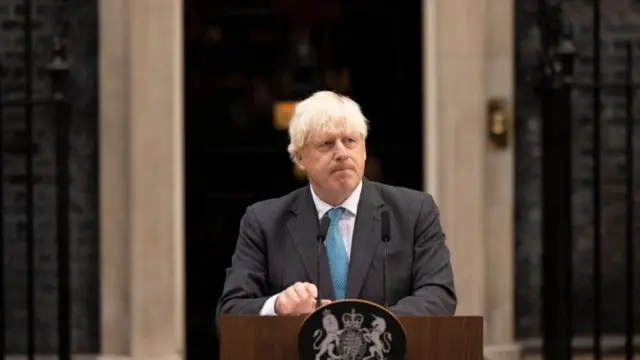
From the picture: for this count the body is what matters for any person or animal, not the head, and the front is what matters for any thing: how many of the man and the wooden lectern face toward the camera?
2

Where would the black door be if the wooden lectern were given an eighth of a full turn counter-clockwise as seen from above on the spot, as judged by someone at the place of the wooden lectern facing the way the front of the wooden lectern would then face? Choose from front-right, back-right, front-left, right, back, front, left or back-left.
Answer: back-left

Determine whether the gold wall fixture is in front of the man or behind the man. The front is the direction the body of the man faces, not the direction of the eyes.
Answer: behind

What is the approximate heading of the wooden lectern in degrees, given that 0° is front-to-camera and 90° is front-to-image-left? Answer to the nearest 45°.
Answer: approximately 0°

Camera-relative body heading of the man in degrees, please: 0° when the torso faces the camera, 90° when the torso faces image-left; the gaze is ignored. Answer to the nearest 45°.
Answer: approximately 0°

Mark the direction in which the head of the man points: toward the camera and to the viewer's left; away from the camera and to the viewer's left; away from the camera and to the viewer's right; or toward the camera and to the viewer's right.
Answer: toward the camera and to the viewer's right

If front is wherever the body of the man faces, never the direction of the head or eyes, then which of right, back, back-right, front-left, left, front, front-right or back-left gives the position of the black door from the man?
back

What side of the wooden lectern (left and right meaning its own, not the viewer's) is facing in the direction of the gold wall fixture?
back
